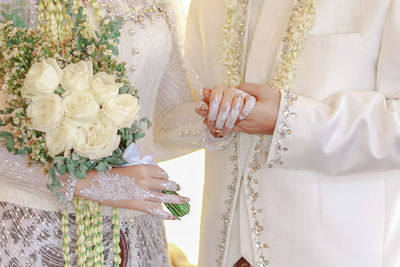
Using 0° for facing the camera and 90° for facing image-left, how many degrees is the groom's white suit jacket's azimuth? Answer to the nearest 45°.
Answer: approximately 45°
